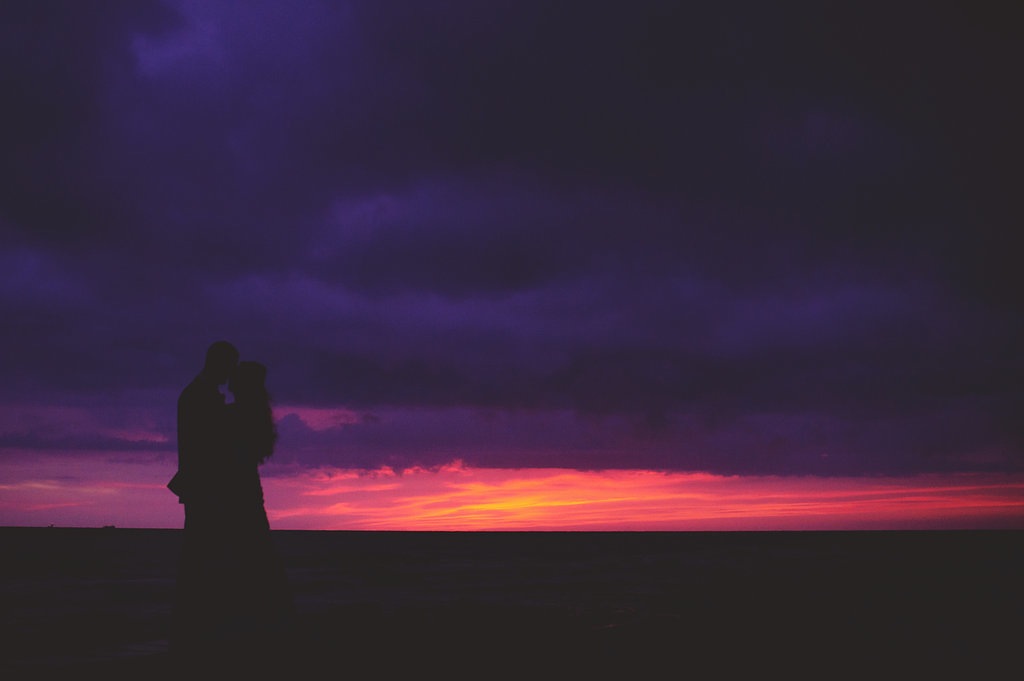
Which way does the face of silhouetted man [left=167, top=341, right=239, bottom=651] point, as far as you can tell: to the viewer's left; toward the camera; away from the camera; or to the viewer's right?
to the viewer's right

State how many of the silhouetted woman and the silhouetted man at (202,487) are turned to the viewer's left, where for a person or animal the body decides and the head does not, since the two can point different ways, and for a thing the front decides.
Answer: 1

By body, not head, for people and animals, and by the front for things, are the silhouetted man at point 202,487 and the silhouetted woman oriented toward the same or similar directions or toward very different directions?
very different directions

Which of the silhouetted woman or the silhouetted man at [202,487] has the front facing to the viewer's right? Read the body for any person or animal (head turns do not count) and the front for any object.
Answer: the silhouetted man

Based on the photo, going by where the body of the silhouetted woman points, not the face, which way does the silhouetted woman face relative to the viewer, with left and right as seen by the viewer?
facing to the left of the viewer

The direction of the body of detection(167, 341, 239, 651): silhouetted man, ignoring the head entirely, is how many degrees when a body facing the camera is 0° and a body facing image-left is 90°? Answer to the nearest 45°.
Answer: approximately 270°
